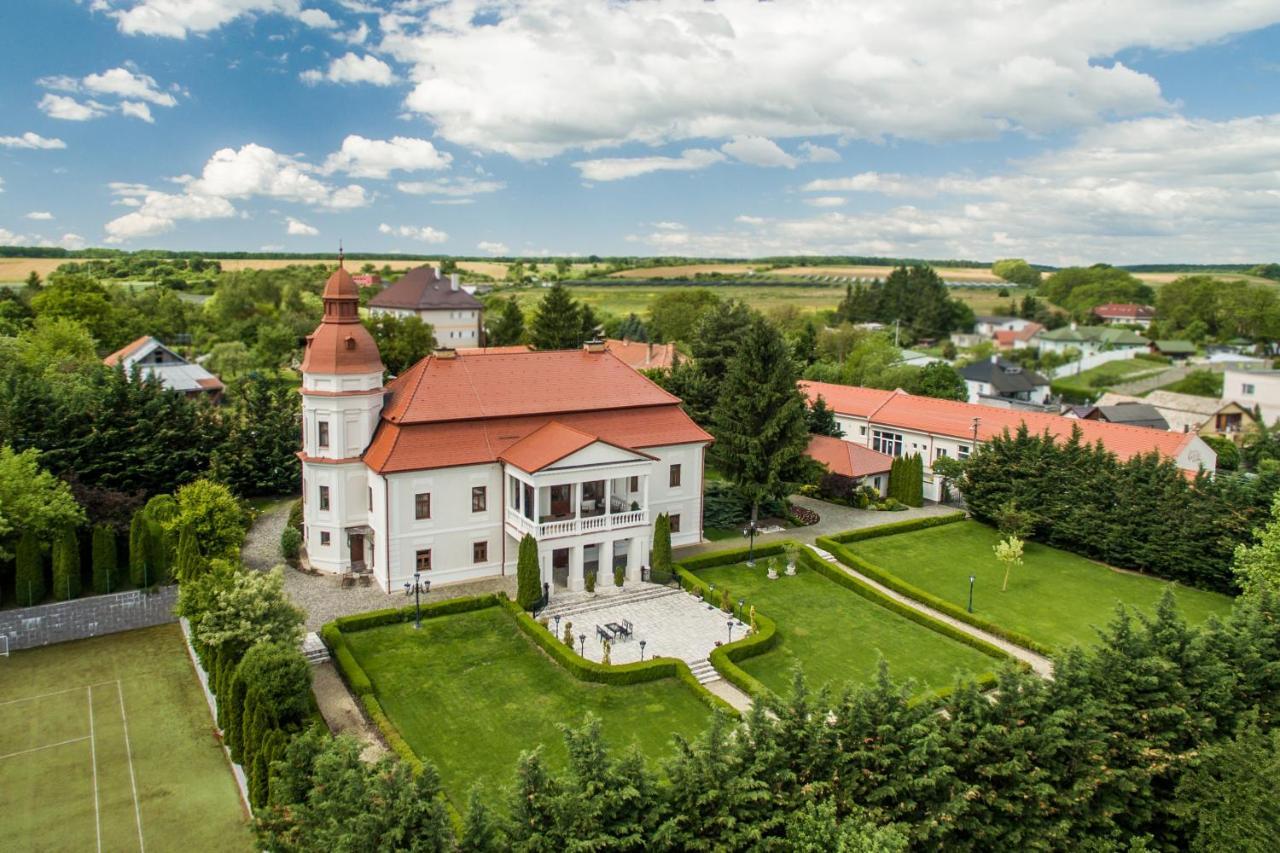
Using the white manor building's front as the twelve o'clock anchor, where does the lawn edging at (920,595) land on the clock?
The lawn edging is roughly at 11 o'clock from the white manor building.

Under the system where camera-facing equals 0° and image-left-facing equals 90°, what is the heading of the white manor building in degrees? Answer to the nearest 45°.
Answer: approximately 315°

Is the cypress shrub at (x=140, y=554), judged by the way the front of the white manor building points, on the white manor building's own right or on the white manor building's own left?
on the white manor building's own right

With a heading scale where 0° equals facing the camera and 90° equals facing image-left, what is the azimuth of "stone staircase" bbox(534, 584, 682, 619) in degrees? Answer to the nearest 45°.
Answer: approximately 315°

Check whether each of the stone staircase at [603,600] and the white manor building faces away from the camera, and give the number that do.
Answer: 0

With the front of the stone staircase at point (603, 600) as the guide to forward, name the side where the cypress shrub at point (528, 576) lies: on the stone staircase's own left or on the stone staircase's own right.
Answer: on the stone staircase's own right

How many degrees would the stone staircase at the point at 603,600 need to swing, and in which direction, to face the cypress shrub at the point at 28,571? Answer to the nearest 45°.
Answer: approximately 135° to its right

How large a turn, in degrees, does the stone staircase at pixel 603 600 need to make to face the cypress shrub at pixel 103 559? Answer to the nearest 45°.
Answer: approximately 135° to its right

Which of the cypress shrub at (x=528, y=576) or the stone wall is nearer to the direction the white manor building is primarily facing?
the cypress shrub

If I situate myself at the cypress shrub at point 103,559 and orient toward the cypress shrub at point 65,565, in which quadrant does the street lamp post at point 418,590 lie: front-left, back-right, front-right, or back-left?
back-left
